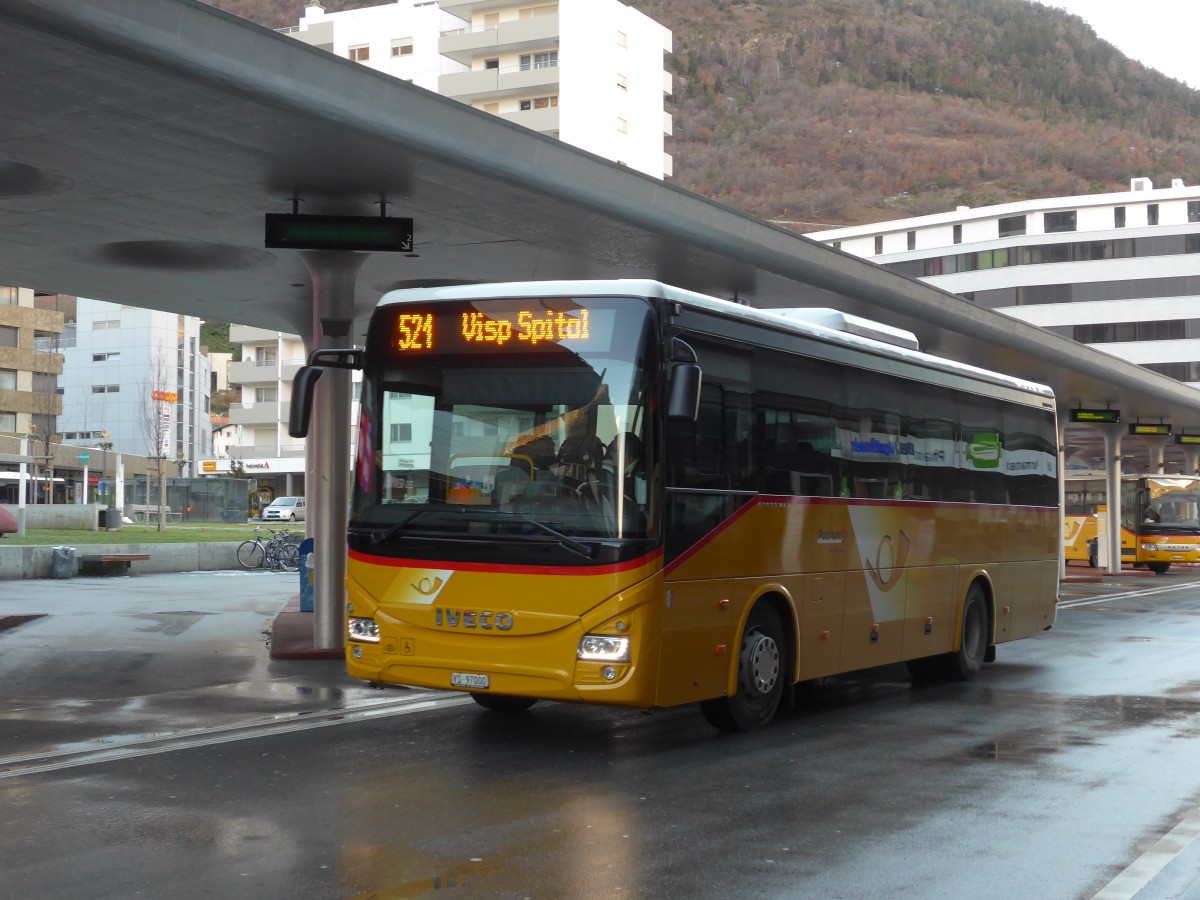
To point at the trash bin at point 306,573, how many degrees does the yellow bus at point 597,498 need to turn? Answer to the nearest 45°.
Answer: approximately 90° to its right

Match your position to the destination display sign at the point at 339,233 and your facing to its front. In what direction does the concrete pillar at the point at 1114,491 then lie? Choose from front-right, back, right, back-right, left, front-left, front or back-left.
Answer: back-left

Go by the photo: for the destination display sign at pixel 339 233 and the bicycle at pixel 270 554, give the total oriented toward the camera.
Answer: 1

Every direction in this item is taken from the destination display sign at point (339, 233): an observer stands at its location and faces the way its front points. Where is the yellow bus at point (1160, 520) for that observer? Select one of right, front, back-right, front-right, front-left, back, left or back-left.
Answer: back-left

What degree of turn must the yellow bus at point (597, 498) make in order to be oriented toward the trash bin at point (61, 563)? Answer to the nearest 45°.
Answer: approximately 90° to its right

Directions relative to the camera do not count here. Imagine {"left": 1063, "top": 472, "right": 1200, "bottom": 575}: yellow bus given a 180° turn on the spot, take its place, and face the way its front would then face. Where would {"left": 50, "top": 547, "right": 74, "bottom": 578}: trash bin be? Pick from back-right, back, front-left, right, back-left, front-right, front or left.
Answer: left

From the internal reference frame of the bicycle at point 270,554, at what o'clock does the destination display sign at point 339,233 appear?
The destination display sign is roughly at 9 o'clock from the bicycle.

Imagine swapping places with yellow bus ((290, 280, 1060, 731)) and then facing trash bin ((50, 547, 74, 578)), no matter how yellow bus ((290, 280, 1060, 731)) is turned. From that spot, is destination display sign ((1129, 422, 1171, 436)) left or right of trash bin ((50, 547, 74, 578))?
right

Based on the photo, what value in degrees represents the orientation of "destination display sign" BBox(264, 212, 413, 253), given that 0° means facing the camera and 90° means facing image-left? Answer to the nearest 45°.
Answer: approximately 0°

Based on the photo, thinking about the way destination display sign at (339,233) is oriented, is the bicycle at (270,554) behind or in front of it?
behind

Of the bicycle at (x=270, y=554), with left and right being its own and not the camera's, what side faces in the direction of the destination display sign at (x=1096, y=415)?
back
